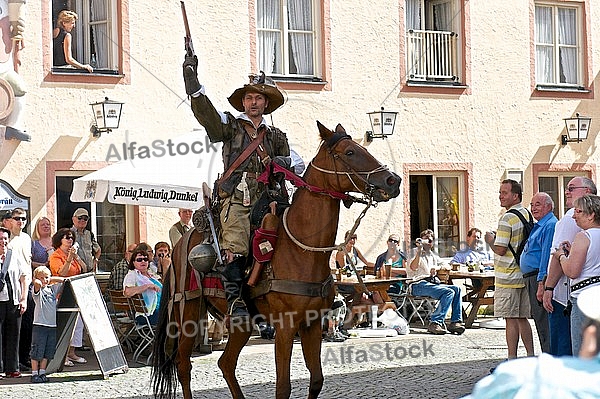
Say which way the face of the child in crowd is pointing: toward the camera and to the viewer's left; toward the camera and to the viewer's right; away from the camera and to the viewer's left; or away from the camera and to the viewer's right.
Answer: toward the camera and to the viewer's right

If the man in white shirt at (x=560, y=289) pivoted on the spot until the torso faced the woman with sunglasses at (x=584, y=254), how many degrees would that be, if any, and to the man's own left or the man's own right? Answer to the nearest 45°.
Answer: approximately 90° to the man's own left

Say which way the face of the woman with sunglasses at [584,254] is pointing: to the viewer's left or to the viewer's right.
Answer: to the viewer's left

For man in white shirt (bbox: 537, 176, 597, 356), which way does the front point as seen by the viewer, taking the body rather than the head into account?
to the viewer's left
